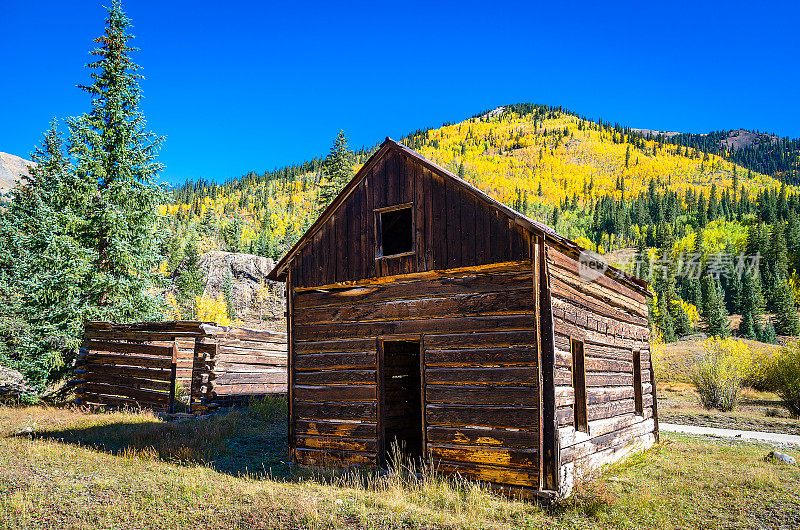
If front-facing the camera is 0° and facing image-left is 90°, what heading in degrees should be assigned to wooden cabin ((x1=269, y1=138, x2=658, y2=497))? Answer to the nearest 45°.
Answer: approximately 45°

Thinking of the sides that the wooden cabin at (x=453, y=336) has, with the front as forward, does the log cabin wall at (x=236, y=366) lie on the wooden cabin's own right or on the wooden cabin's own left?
on the wooden cabin's own right

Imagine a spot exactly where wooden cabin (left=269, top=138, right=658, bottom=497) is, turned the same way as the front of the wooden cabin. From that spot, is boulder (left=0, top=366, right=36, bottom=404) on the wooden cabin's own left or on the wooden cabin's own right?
on the wooden cabin's own right

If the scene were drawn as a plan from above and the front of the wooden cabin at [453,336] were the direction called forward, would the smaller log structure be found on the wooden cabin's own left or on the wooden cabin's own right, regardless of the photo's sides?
on the wooden cabin's own right

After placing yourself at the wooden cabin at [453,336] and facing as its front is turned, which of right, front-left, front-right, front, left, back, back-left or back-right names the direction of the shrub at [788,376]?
back

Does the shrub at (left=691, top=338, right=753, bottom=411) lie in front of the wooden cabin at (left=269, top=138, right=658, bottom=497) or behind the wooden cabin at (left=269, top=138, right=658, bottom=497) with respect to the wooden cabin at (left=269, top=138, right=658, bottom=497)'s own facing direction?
behind
